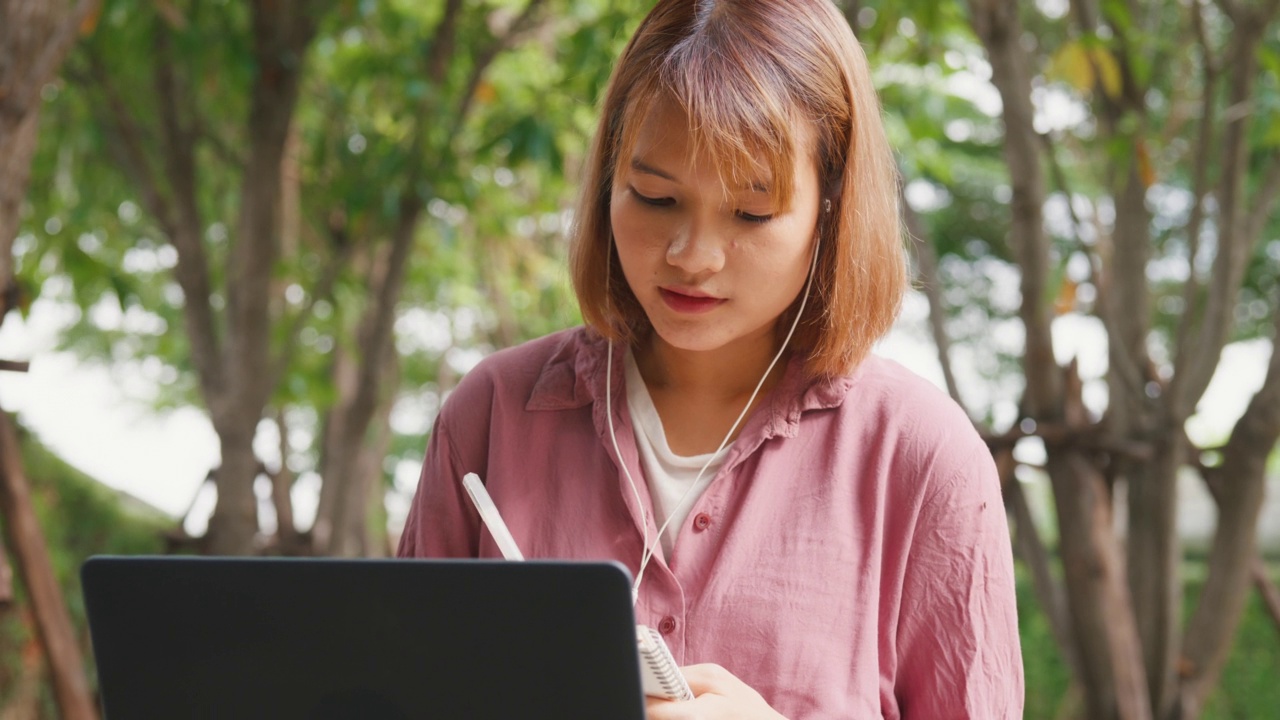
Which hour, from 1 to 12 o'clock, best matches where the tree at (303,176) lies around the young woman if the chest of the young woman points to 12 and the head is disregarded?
The tree is roughly at 5 o'clock from the young woman.

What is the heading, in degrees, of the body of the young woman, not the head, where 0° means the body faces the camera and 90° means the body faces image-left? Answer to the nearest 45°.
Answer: approximately 0°

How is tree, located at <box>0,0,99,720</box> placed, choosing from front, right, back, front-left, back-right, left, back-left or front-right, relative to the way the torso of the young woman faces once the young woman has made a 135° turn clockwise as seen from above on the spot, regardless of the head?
front

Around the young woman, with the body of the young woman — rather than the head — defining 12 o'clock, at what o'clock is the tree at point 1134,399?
The tree is roughly at 7 o'clock from the young woman.
